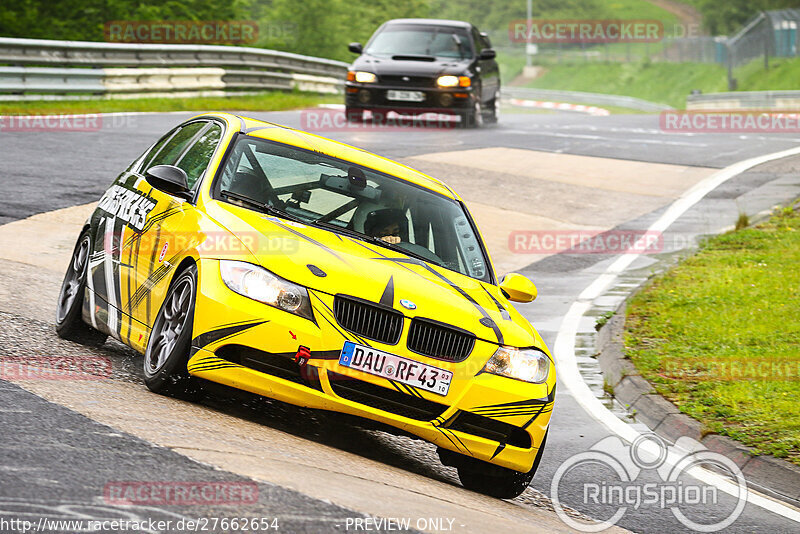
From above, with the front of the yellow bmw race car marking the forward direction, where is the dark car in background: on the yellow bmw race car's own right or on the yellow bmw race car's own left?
on the yellow bmw race car's own left

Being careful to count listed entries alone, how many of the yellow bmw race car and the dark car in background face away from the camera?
0

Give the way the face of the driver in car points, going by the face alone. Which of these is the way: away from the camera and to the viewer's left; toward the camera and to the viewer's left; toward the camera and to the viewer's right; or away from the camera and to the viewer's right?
toward the camera and to the viewer's right

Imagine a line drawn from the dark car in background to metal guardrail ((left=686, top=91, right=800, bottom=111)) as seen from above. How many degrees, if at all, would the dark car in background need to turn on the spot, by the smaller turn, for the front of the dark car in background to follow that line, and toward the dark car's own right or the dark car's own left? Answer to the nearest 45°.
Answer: approximately 135° to the dark car's own left

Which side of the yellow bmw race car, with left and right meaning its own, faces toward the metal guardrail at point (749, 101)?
left

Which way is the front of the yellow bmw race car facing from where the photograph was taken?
facing the viewer and to the right of the viewer

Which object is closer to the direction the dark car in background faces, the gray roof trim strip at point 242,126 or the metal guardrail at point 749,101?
the gray roof trim strip

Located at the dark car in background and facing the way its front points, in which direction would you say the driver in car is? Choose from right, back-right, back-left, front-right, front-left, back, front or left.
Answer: front

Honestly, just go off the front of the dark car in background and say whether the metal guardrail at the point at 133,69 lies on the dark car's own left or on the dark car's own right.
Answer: on the dark car's own right

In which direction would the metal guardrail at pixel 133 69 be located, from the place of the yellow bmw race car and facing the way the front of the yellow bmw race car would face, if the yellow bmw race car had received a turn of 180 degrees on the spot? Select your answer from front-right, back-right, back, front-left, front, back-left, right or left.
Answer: front-right

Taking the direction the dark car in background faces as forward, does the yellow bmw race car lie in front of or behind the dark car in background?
in front

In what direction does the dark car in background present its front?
toward the camera

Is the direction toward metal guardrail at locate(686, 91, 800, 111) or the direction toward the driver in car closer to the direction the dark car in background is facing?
the driver in car
